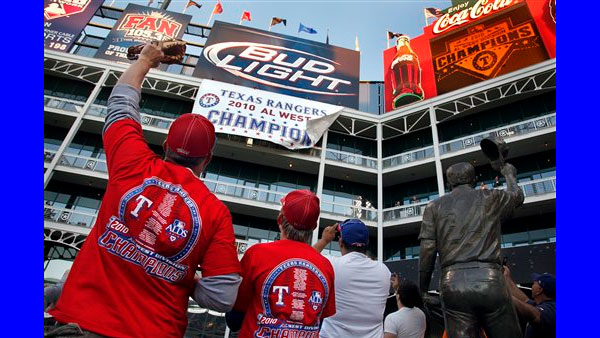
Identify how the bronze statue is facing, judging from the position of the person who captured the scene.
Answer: facing away from the viewer

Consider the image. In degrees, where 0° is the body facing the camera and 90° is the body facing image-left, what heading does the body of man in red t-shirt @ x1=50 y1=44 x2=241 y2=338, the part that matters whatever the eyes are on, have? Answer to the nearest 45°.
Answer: approximately 180°
